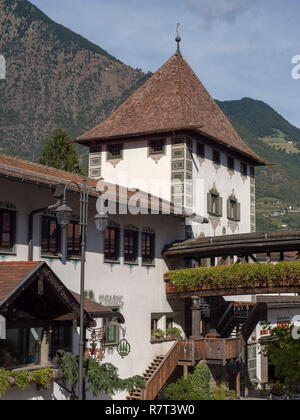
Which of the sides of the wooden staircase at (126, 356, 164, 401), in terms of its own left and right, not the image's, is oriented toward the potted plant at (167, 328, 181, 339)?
back

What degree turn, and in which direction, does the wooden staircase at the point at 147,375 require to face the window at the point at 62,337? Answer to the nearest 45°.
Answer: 0° — it already faces it

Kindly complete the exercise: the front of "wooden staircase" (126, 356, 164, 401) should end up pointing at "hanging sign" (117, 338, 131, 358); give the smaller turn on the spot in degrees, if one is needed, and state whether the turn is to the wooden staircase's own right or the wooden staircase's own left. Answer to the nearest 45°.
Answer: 0° — it already faces it

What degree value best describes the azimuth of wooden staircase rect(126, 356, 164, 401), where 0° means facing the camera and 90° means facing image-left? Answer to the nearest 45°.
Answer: approximately 45°

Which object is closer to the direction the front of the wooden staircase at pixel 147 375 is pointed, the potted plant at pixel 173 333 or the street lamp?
the street lamp
